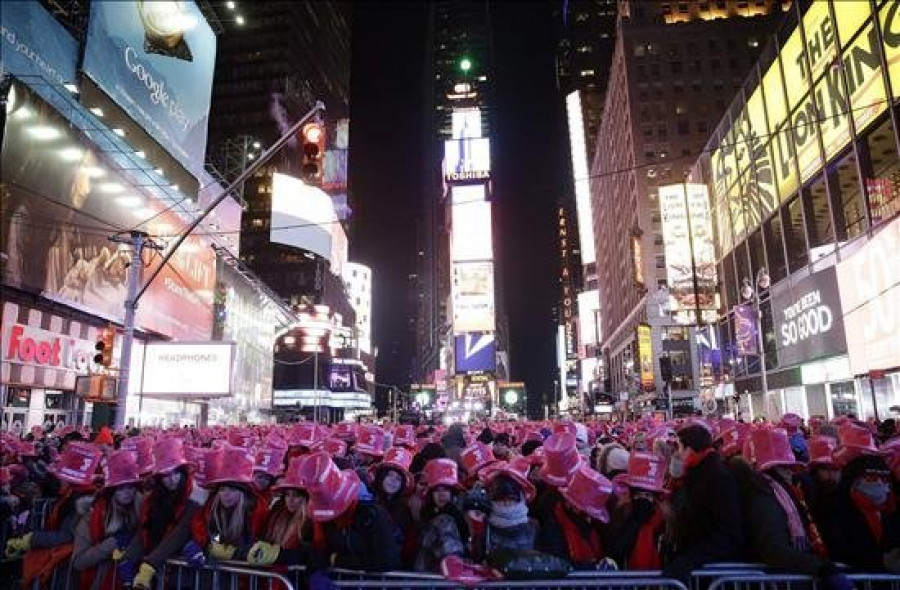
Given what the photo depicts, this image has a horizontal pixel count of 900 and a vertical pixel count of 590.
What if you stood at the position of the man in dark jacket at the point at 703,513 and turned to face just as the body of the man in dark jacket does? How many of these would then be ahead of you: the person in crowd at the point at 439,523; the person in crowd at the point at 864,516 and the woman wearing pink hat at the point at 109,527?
2

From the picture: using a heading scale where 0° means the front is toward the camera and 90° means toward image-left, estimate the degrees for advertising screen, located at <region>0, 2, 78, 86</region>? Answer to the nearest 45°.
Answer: approximately 315°

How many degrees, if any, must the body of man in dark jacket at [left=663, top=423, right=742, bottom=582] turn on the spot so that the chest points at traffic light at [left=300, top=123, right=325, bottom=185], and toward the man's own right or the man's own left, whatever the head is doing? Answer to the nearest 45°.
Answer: approximately 45° to the man's own right

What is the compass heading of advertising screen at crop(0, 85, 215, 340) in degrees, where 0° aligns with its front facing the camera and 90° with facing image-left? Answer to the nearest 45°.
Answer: approximately 315°

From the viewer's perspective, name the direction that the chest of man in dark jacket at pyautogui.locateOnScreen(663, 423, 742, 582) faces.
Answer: to the viewer's left

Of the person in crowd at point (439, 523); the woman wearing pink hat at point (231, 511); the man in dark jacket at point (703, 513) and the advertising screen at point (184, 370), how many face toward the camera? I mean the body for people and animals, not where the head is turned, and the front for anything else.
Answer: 3

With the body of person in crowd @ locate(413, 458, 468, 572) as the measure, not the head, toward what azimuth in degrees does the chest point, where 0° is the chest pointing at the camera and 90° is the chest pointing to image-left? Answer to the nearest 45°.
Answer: approximately 0°
